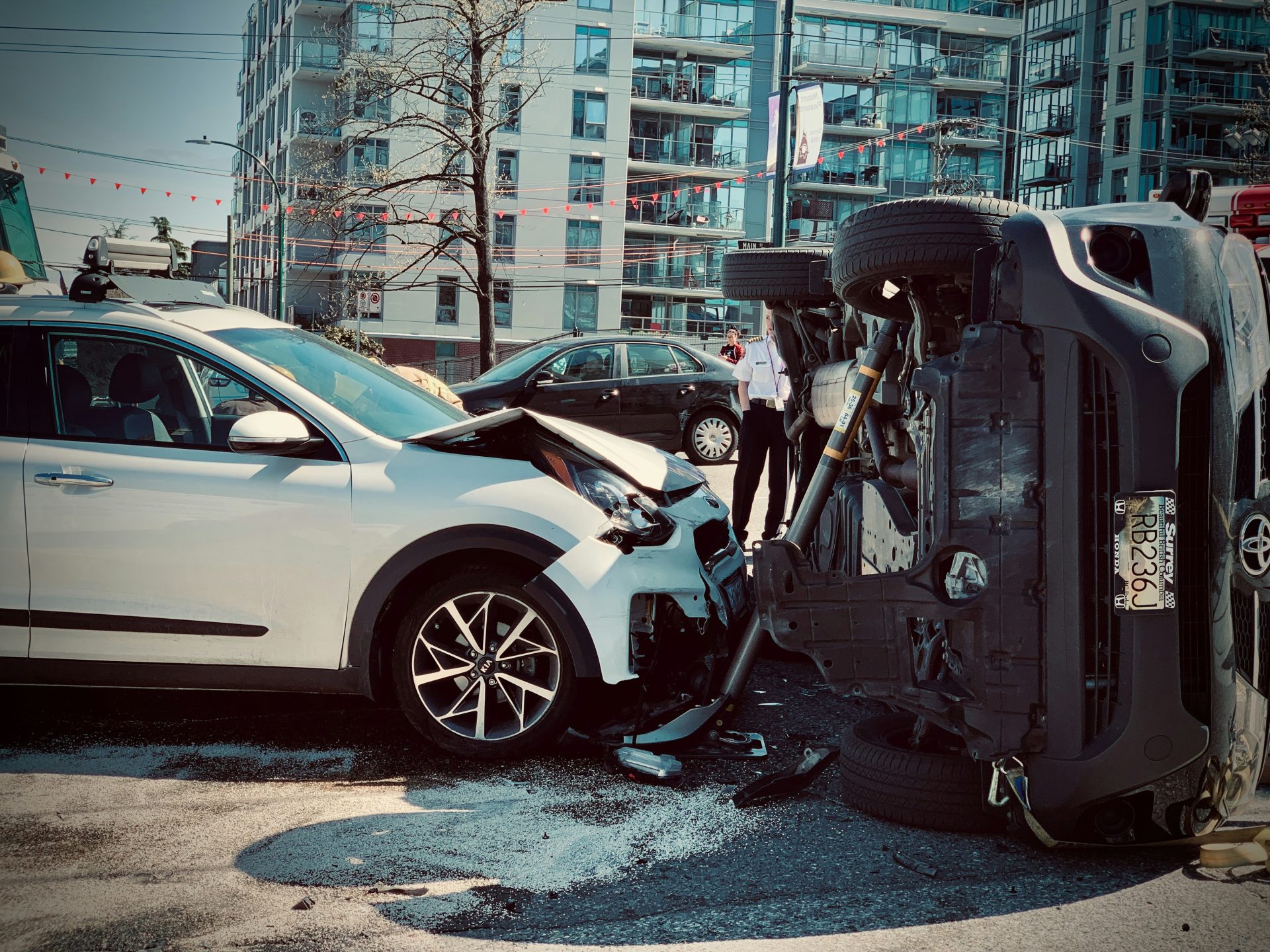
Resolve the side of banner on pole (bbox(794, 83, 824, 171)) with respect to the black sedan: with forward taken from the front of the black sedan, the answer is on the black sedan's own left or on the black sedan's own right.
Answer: on the black sedan's own right

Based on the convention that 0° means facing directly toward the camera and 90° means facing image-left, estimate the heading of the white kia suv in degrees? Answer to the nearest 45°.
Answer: approximately 270°

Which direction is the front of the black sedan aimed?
to the viewer's left

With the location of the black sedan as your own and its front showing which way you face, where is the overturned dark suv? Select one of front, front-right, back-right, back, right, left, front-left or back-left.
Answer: left

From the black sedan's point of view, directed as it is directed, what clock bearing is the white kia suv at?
The white kia suv is roughly at 9 o'clock from the black sedan.

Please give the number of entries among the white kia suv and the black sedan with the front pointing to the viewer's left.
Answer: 1

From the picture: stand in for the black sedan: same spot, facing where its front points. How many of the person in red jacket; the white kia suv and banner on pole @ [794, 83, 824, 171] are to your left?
1

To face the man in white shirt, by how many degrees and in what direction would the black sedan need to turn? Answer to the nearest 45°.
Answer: approximately 90° to its left

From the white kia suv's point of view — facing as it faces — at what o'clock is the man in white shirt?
The man in white shirt is roughly at 10 o'clock from the white kia suv.

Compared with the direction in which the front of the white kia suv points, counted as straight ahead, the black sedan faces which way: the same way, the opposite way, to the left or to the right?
the opposite way

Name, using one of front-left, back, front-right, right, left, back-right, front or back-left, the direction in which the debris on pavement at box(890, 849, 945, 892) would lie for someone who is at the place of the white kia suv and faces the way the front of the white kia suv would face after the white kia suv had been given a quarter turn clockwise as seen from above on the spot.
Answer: front-left

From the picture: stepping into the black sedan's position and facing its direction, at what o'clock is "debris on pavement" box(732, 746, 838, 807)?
The debris on pavement is roughly at 9 o'clock from the black sedan.
